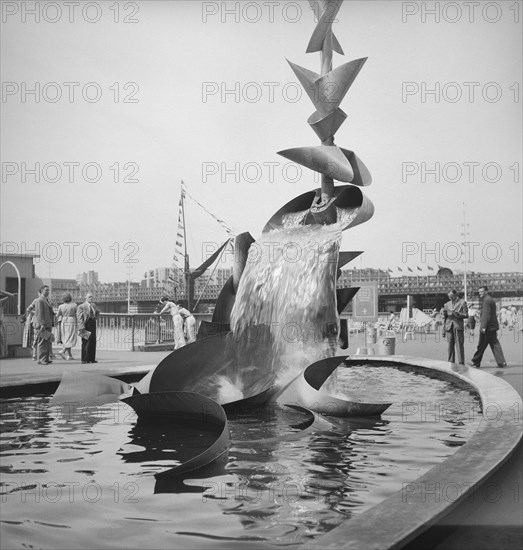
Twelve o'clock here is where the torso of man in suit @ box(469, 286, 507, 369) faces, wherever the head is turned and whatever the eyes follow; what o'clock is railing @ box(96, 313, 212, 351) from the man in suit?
The railing is roughly at 1 o'clock from the man in suit.

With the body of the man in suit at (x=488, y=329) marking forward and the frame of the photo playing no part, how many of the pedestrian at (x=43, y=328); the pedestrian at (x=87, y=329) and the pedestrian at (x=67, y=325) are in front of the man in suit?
3

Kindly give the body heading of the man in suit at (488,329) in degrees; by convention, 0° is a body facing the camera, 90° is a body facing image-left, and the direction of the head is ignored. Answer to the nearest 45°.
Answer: approximately 90°

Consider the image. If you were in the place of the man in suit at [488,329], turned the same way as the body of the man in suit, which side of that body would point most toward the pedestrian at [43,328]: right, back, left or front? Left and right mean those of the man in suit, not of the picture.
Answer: front

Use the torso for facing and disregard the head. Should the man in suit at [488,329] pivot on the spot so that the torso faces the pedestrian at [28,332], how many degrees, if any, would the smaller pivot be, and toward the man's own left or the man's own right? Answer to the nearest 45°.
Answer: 0° — they already face them

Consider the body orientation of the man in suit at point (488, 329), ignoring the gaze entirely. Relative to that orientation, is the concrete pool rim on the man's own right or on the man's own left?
on the man's own left

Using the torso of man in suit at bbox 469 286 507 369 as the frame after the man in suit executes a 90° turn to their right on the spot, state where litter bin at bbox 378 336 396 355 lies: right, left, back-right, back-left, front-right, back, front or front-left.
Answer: front-left

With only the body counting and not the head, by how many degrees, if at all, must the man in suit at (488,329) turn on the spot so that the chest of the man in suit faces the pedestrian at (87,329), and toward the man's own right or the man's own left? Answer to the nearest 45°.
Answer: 0° — they already face them

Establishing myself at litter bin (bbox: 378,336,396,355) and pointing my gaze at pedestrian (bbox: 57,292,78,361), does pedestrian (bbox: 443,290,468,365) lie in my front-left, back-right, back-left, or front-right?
back-left
